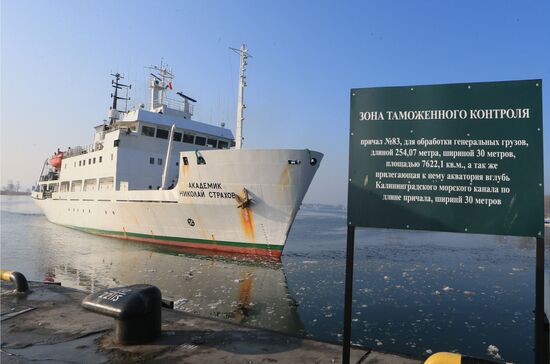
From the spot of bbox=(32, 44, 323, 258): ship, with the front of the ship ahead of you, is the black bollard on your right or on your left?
on your right

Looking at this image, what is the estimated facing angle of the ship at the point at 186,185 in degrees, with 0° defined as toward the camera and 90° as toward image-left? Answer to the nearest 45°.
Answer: approximately 315°

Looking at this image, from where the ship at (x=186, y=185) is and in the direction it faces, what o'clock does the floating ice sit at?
The floating ice is roughly at 1 o'clock from the ship.

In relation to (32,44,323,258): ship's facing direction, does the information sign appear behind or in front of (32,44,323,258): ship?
in front

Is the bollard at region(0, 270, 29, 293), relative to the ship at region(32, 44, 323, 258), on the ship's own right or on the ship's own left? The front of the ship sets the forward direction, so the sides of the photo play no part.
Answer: on the ship's own right
